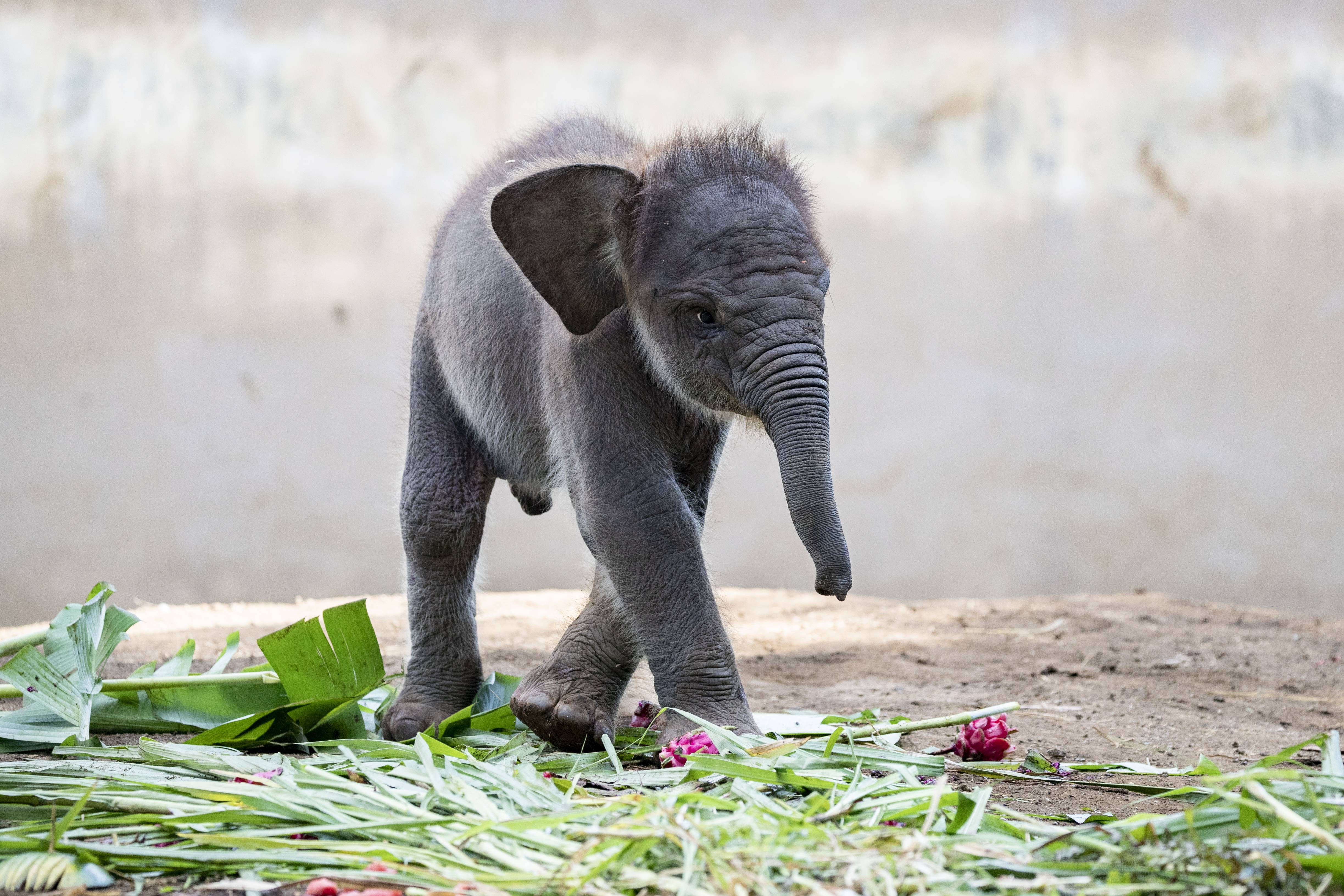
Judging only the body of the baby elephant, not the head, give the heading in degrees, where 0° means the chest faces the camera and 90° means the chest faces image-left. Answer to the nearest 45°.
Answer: approximately 315°

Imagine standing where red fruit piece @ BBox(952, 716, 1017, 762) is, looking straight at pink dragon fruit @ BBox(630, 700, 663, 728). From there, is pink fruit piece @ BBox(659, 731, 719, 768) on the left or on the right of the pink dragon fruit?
left
